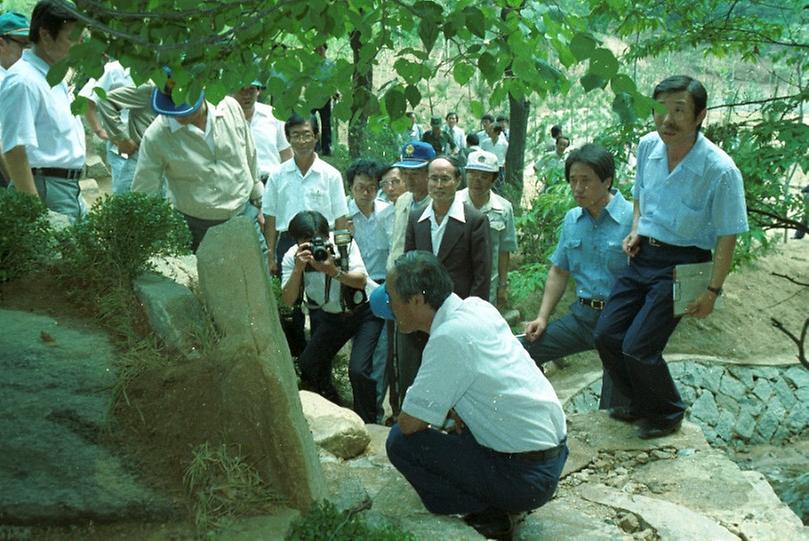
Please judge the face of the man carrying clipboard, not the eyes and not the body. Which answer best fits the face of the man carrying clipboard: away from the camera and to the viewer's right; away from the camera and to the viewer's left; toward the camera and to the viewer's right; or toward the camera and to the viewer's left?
toward the camera and to the viewer's left

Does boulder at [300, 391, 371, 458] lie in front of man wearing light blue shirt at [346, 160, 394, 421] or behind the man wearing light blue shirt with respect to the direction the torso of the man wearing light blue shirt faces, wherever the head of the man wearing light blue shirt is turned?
in front

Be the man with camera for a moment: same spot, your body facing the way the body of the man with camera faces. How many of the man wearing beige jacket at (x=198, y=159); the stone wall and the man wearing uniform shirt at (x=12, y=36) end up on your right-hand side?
2

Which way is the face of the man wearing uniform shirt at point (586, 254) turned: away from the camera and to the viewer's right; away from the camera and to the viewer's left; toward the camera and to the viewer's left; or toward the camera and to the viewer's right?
toward the camera and to the viewer's left

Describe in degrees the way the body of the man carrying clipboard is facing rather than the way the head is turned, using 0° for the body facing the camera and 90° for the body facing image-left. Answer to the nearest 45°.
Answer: approximately 45°

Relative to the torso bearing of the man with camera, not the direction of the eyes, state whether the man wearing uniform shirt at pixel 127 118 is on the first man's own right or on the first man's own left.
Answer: on the first man's own right

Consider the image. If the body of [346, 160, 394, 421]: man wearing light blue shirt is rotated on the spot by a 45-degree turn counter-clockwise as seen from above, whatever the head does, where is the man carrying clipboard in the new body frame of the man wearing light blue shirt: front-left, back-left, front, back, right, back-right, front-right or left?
front
